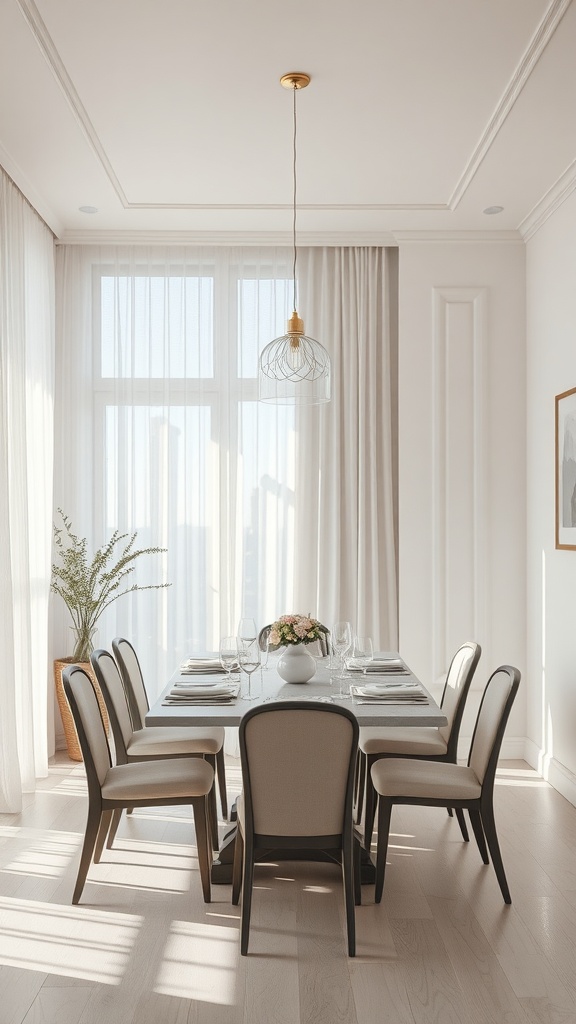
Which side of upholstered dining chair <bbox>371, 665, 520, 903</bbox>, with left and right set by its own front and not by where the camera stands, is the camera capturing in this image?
left

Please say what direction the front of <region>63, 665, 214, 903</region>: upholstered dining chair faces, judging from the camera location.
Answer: facing to the right of the viewer

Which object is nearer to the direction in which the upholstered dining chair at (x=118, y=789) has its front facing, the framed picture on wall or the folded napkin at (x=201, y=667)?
the framed picture on wall

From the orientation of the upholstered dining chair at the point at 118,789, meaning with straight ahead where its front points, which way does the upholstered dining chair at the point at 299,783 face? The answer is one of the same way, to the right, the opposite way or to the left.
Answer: to the left

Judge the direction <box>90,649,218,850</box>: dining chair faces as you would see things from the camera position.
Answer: facing to the right of the viewer

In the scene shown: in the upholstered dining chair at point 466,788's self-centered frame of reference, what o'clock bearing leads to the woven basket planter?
The woven basket planter is roughly at 1 o'clock from the upholstered dining chair.

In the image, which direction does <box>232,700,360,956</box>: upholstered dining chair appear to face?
away from the camera

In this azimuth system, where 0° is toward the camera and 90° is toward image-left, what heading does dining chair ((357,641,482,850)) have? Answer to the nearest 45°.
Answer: approximately 90°

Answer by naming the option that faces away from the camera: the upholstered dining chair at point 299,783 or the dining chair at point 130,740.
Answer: the upholstered dining chair

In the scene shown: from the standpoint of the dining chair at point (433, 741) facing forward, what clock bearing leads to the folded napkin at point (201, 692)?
The folded napkin is roughly at 11 o'clock from the dining chair.

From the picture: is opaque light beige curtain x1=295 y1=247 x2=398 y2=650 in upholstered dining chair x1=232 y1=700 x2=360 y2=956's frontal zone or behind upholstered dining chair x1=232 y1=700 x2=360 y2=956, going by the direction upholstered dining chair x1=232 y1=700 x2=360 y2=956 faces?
frontal zone
